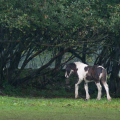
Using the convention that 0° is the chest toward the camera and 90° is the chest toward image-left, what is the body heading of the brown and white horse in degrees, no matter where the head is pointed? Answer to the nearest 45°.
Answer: approximately 90°
